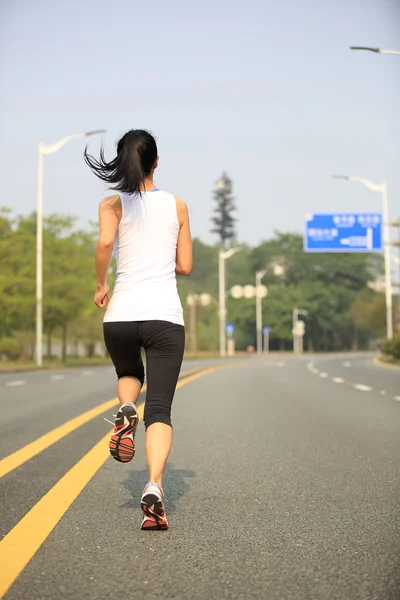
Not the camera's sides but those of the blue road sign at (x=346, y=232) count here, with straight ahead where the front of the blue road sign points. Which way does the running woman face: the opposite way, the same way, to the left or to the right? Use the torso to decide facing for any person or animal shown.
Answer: the opposite way

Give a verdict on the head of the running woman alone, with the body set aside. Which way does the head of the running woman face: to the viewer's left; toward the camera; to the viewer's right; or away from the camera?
away from the camera

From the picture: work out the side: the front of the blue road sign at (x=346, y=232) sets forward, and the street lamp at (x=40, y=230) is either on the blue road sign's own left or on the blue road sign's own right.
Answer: on the blue road sign's own right

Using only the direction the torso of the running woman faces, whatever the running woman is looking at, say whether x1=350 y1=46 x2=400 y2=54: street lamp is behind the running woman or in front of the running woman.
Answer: in front

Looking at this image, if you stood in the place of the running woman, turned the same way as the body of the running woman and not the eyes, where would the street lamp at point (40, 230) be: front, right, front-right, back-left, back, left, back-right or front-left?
front

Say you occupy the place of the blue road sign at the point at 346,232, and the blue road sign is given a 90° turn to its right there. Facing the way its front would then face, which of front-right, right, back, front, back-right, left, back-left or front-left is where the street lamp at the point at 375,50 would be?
left

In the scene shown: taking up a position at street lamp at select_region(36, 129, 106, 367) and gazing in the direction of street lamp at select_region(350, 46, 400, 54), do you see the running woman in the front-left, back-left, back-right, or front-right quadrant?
front-right

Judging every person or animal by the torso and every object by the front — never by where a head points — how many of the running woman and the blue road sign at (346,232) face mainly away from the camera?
1

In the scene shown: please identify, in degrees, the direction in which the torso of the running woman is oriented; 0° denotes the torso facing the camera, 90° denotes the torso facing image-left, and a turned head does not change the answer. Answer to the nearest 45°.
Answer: approximately 180°

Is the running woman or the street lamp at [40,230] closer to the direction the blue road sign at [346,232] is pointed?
the running woman

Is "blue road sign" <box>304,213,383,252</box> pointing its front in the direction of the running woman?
yes

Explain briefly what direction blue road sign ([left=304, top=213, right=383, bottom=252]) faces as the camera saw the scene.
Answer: facing the viewer

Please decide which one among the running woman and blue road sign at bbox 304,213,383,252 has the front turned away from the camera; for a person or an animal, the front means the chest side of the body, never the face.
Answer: the running woman
